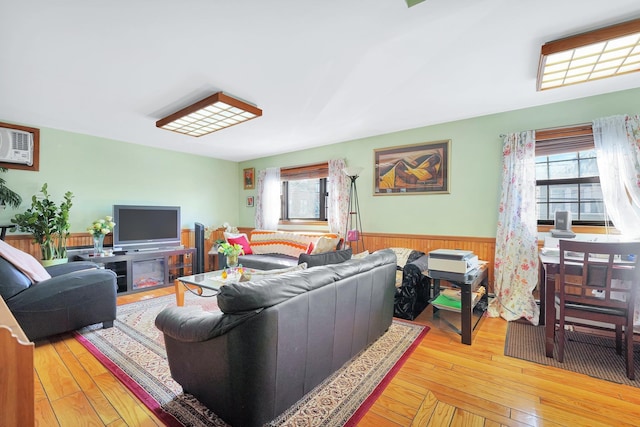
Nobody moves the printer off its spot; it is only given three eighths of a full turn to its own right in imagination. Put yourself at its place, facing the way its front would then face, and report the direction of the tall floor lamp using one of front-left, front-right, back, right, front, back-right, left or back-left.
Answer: front-left

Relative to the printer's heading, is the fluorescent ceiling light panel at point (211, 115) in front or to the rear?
in front

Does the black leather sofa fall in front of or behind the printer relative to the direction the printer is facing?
in front

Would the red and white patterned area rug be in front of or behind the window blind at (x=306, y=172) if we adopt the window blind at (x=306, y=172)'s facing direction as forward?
in front

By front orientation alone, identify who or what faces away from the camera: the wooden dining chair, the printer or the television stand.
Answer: the wooden dining chair

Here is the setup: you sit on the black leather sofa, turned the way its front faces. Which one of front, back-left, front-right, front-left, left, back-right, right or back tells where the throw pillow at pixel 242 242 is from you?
front-right

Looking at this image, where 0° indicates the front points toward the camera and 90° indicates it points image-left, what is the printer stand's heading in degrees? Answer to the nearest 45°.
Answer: approximately 45°

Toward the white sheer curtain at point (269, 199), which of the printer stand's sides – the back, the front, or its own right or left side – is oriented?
right

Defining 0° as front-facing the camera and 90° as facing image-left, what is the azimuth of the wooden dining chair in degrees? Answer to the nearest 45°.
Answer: approximately 180°

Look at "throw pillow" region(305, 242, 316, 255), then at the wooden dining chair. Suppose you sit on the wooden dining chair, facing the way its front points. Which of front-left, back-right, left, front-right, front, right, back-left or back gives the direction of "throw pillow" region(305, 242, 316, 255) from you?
left

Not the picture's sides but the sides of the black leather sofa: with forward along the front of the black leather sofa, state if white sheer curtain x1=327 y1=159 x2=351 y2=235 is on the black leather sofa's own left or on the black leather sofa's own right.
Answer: on the black leather sofa's own right

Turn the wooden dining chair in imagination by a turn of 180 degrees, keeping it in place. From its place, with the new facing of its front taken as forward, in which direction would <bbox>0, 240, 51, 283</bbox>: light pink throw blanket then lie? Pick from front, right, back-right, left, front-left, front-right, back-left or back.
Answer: front-right
